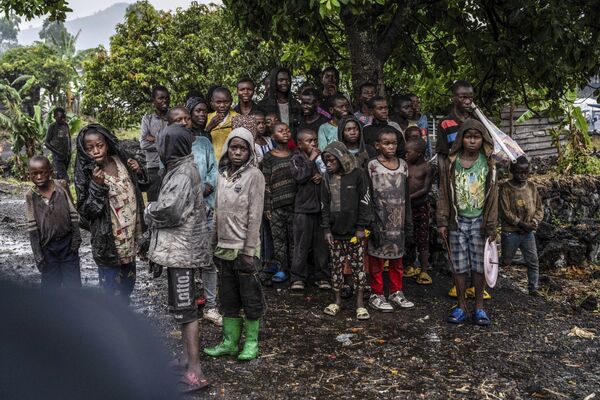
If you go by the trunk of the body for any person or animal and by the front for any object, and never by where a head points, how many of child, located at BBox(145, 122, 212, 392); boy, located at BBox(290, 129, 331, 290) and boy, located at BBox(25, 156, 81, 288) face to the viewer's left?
1

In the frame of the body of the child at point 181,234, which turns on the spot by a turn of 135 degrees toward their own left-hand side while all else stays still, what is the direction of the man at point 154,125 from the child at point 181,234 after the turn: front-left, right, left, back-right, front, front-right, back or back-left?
back-left

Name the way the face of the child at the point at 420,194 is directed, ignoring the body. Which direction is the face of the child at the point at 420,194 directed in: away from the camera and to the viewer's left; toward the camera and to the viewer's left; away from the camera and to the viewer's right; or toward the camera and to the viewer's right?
toward the camera and to the viewer's left

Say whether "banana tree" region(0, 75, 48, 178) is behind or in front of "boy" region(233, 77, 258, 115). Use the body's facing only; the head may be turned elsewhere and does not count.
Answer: behind

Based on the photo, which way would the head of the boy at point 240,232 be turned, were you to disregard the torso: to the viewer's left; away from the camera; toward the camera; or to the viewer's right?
toward the camera

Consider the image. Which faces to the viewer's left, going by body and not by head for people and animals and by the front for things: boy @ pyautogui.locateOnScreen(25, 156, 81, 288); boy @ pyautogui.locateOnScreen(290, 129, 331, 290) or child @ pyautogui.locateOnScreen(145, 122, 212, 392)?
the child

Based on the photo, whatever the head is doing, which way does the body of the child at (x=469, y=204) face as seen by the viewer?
toward the camera

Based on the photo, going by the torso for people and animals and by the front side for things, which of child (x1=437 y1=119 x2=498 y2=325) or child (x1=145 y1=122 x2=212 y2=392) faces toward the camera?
child (x1=437 y1=119 x2=498 y2=325)

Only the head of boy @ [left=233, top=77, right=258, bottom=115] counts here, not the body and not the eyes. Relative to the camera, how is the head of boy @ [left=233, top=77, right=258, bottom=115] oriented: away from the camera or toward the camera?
toward the camera

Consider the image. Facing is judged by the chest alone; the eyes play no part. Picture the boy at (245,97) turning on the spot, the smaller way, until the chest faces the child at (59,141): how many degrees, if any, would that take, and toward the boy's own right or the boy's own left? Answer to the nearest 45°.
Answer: approximately 135° to the boy's own right

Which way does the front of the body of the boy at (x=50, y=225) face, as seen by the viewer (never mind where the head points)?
toward the camera

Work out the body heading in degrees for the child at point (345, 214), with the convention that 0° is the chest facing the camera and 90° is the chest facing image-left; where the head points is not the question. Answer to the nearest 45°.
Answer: approximately 45°

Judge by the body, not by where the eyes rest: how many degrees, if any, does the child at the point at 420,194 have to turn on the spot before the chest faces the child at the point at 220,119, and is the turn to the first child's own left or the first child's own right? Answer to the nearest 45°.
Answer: approximately 45° to the first child's own right

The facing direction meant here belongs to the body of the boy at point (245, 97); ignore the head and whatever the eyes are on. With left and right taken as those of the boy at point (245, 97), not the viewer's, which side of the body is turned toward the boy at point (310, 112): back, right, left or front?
left

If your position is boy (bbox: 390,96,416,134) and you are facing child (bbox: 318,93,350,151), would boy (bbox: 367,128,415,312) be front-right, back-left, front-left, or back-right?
front-left

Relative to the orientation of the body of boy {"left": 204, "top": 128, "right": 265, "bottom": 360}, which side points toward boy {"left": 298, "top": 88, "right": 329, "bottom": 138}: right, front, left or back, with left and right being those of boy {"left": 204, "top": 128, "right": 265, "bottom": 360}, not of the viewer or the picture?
back

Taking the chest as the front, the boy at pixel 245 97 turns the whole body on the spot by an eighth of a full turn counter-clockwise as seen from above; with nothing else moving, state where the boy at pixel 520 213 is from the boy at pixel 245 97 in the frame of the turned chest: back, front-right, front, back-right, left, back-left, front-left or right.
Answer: front-left

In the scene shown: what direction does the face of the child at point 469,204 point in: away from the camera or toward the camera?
toward the camera
